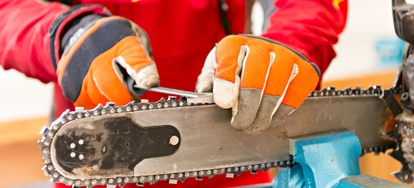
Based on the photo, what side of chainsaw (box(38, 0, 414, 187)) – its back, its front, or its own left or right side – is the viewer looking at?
left

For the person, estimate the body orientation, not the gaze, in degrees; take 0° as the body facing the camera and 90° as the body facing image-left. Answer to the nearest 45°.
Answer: approximately 0°
